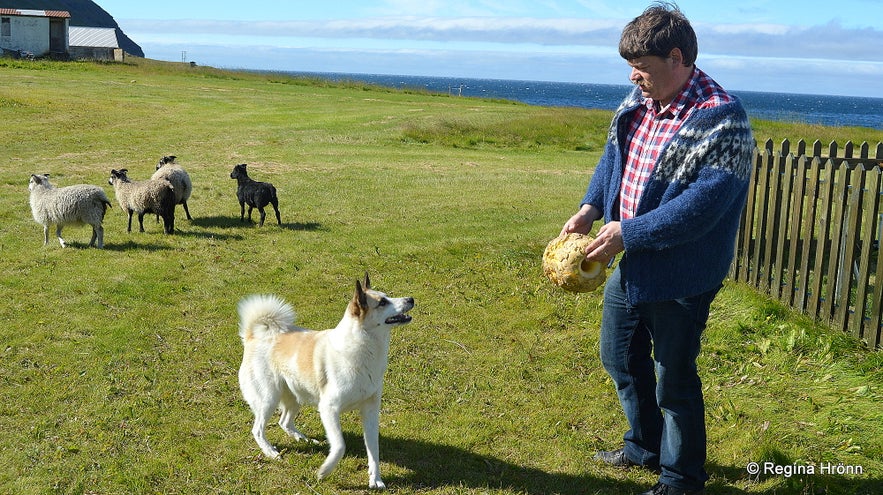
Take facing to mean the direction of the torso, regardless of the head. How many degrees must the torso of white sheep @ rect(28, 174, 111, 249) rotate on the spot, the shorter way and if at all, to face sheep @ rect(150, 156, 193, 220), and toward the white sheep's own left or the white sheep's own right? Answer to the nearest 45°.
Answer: approximately 135° to the white sheep's own right

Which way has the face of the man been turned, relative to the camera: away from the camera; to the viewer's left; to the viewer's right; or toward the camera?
to the viewer's left

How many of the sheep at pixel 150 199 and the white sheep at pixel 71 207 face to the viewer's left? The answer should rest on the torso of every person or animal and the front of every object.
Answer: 2

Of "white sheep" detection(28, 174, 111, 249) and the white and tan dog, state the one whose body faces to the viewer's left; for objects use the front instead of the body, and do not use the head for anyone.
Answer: the white sheep

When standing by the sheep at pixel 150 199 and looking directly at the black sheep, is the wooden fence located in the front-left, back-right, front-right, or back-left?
front-right

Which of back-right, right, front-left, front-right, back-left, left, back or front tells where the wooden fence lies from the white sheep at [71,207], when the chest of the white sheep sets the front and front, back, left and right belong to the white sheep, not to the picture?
back-left

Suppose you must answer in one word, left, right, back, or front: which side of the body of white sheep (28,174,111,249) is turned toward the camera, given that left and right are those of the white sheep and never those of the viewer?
left

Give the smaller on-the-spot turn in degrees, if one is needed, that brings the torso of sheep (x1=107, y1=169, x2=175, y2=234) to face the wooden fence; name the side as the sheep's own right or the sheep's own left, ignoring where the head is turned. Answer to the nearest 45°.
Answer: approximately 135° to the sheep's own left

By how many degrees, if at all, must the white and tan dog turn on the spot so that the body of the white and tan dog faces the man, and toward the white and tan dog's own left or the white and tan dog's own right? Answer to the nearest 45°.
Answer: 0° — it already faces them

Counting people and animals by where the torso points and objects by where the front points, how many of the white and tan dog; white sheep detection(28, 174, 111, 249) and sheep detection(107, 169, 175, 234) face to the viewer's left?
2

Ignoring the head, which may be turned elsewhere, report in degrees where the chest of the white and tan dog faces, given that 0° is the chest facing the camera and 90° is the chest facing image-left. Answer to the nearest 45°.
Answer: approximately 315°

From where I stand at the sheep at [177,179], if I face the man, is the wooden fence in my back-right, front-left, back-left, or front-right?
front-left

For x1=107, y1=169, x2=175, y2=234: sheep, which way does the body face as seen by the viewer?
to the viewer's left

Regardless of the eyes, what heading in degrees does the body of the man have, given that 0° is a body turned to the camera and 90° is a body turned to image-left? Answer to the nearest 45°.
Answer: approximately 45°

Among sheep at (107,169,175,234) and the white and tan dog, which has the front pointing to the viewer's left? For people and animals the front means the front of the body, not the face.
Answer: the sheep
